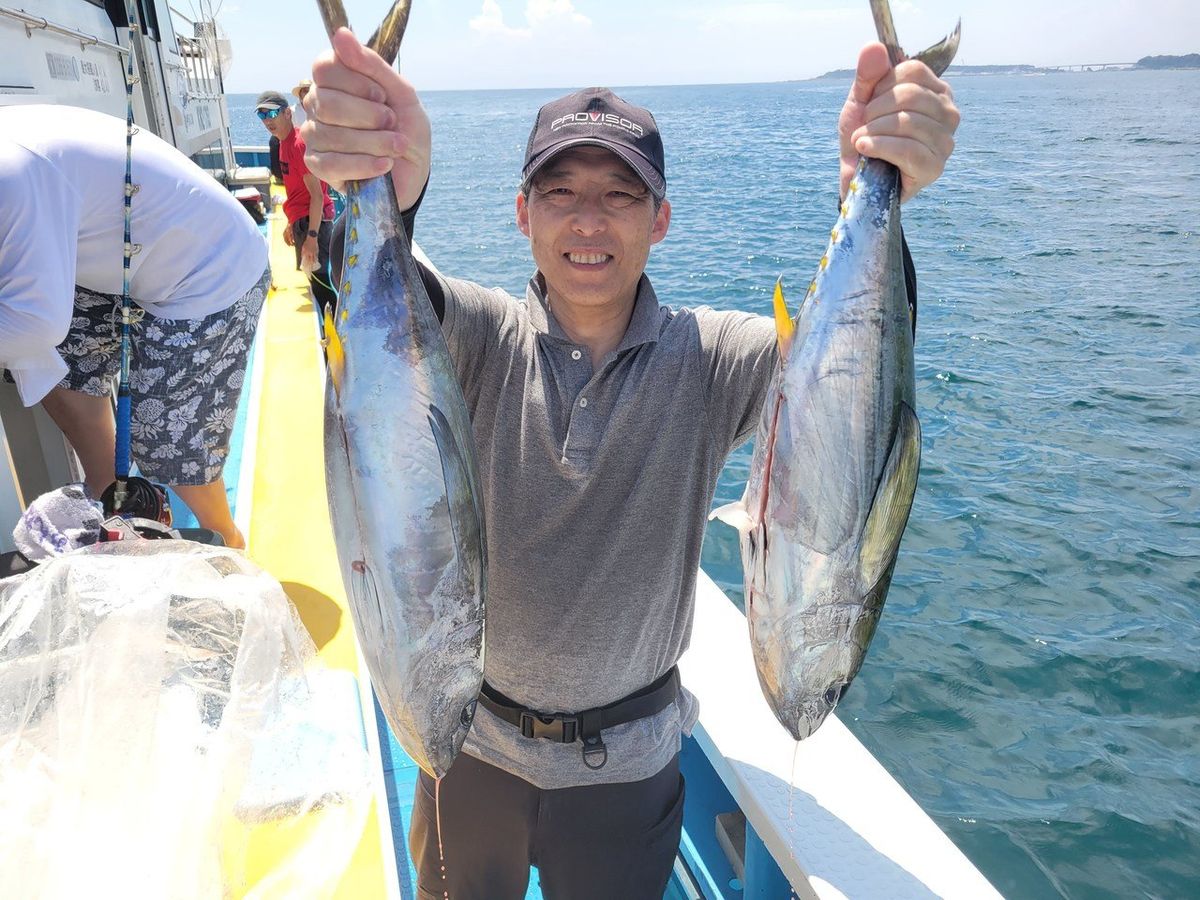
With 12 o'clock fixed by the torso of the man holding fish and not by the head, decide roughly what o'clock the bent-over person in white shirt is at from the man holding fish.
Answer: The bent-over person in white shirt is roughly at 4 o'clock from the man holding fish.

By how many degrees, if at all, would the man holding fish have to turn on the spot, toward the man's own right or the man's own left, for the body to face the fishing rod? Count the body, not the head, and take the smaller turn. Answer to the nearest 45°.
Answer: approximately 135° to the man's own right

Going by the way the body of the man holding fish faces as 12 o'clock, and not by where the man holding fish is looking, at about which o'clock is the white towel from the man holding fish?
The white towel is roughly at 3 o'clock from the man holding fish.

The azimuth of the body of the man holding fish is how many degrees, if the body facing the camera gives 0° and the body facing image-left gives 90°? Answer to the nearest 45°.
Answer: approximately 0°

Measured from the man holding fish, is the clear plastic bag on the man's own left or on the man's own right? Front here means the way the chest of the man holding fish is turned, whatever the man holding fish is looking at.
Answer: on the man's own right
